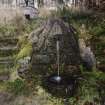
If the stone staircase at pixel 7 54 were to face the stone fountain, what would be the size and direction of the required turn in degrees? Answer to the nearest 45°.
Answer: approximately 45° to its left
